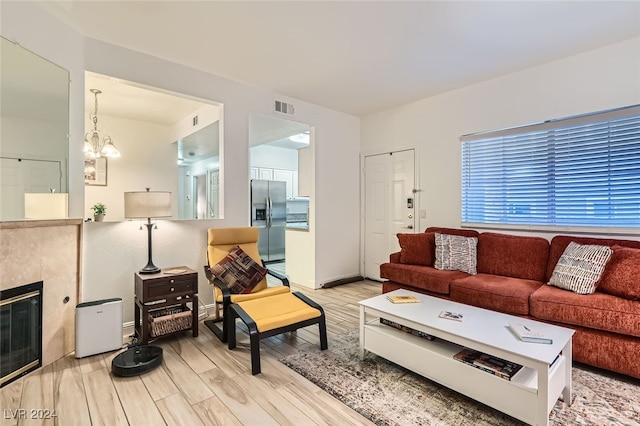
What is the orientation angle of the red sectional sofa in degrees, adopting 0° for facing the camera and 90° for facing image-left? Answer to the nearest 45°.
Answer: approximately 45°

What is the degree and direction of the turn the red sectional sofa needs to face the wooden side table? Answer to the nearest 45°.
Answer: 0° — it already faces it

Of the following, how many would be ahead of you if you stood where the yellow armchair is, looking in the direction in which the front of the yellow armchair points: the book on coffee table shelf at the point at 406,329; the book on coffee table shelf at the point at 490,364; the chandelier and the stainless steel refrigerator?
2

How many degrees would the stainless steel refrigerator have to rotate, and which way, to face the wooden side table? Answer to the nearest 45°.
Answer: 0° — it already faces it

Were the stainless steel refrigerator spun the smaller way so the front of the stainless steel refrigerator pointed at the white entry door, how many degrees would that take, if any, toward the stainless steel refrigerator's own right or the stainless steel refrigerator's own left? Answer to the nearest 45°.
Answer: approximately 45° to the stainless steel refrigerator's own left

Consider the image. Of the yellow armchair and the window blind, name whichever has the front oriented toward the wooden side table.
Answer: the window blind

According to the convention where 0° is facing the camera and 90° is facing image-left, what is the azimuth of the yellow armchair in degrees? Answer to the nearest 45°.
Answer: approximately 315°

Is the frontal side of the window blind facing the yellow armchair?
yes

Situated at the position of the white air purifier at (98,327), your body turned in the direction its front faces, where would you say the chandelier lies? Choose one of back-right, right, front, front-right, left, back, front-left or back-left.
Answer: back-left
